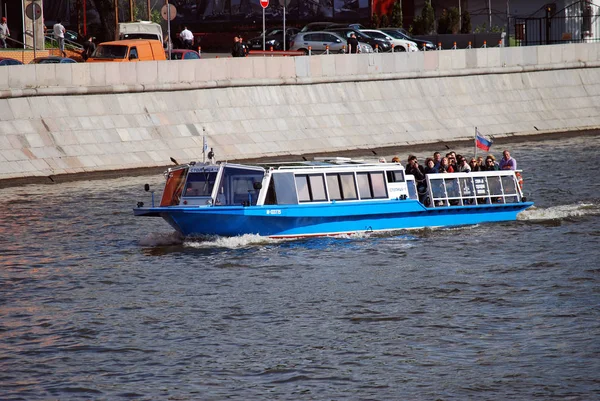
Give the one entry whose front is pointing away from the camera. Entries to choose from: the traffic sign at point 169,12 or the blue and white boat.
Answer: the traffic sign

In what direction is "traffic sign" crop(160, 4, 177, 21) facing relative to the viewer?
away from the camera

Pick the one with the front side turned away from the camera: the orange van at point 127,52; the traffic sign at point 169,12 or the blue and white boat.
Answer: the traffic sign

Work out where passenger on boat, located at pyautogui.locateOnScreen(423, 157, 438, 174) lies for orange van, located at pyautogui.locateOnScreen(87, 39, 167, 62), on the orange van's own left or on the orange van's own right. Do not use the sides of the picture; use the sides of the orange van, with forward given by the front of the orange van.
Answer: on the orange van's own left

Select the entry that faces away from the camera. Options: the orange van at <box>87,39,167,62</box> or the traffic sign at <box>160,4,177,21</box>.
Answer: the traffic sign

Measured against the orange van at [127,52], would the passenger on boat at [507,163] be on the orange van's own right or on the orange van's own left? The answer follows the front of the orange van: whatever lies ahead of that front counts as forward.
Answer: on the orange van's own left

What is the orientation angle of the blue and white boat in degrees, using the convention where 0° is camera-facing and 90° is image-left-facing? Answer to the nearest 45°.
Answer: approximately 45°
